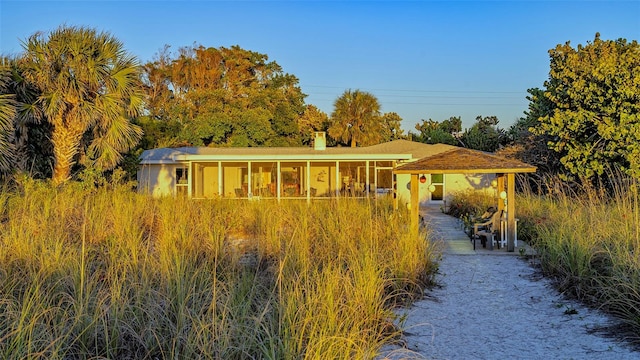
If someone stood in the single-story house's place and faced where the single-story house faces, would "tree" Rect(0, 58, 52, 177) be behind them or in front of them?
in front

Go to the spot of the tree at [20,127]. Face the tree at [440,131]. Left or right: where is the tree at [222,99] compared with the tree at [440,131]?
left

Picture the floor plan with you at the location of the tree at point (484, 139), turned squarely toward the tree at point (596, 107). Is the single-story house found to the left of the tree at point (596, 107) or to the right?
right

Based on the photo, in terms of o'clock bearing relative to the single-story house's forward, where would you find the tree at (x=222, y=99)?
The tree is roughly at 5 o'clock from the single-story house.

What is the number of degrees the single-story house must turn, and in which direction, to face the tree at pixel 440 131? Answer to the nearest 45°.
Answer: approximately 135° to its left

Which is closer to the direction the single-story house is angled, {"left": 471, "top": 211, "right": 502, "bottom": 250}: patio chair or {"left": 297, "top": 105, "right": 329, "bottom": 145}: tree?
the patio chair

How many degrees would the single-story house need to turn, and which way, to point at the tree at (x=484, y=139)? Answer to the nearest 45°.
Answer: approximately 135° to its left

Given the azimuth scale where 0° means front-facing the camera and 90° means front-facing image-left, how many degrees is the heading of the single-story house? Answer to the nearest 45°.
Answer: approximately 0°

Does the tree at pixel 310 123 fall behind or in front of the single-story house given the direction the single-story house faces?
behind

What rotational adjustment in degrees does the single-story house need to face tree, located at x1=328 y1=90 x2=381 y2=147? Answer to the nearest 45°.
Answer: approximately 180°

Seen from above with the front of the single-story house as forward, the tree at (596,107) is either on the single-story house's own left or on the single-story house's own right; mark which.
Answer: on the single-story house's own left

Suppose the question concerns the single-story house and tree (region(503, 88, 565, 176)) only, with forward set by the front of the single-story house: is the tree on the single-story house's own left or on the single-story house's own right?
on the single-story house's own left

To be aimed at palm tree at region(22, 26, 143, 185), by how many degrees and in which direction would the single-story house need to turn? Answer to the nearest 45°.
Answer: approximately 45° to its right
